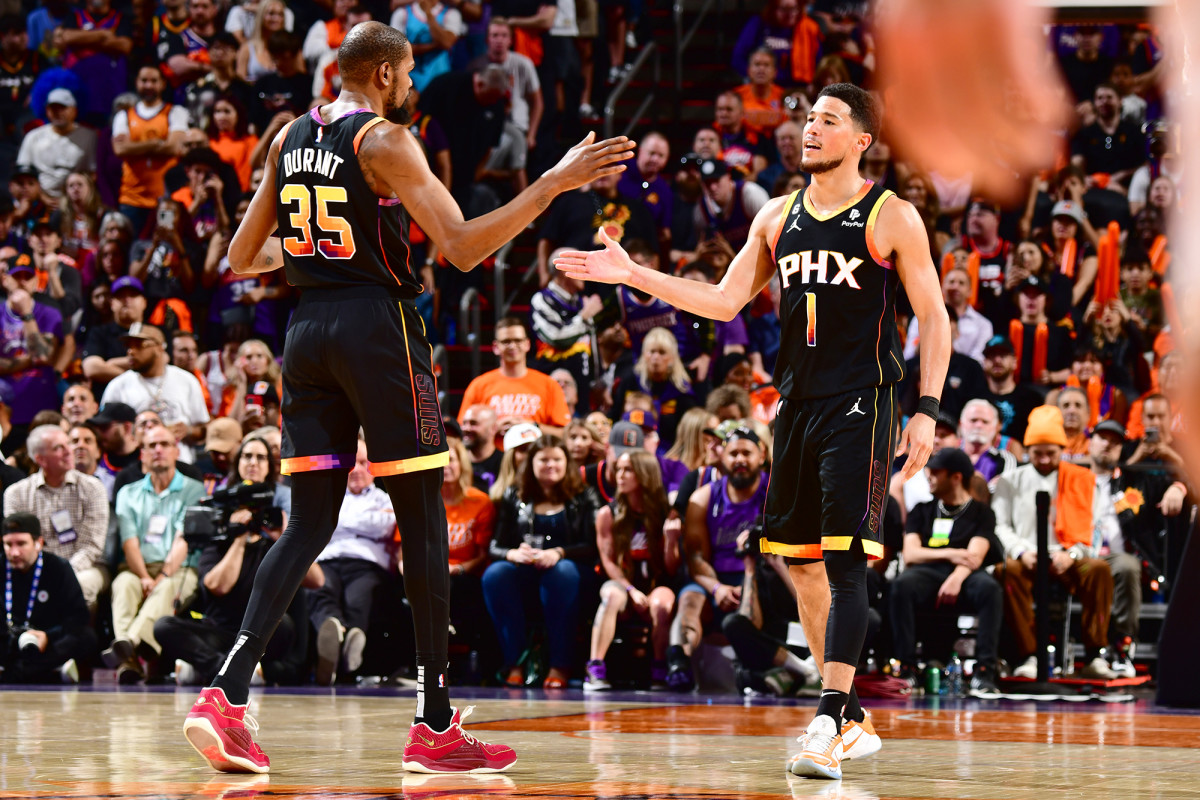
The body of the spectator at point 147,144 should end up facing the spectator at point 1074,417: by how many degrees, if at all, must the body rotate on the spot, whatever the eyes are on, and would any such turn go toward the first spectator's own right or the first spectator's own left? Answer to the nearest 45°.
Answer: approximately 45° to the first spectator's own left

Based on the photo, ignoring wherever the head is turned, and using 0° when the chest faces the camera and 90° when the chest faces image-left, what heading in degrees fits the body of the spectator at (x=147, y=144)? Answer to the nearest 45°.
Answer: approximately 0°

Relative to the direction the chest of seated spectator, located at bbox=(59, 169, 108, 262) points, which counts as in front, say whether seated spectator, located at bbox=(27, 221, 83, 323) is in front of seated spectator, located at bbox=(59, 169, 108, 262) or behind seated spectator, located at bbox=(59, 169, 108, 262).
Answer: in front

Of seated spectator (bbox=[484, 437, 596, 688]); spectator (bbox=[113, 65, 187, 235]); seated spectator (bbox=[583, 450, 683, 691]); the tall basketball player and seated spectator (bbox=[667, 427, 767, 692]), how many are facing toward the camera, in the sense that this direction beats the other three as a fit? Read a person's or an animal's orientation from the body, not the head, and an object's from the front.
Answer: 4

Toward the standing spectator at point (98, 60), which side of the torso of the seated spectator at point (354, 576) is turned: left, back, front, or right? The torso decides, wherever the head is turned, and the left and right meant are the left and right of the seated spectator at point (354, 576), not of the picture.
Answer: back

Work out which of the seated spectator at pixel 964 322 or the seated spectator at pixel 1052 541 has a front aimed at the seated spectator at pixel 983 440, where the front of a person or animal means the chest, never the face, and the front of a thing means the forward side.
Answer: the seated spectator at pixel 964 322

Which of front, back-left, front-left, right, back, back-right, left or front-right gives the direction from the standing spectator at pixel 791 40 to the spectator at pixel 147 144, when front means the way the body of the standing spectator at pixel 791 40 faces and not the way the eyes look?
right

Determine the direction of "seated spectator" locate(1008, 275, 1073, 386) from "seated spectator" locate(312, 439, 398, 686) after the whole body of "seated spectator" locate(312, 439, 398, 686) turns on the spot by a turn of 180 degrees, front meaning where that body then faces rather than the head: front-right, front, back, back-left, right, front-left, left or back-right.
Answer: right

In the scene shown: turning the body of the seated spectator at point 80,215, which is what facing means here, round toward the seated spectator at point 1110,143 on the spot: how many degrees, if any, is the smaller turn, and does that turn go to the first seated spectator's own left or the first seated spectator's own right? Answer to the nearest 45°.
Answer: approximately 45° to the first seated spectator's own left

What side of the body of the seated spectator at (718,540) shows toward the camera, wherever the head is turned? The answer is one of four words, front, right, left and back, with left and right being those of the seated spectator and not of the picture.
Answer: front

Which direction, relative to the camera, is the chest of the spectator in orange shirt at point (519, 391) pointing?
toward the camera

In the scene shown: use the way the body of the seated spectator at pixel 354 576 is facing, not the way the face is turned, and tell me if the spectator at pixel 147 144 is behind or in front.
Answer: behind

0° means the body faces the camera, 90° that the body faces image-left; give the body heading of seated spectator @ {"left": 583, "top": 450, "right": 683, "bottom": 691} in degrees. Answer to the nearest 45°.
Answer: approximately 0°
